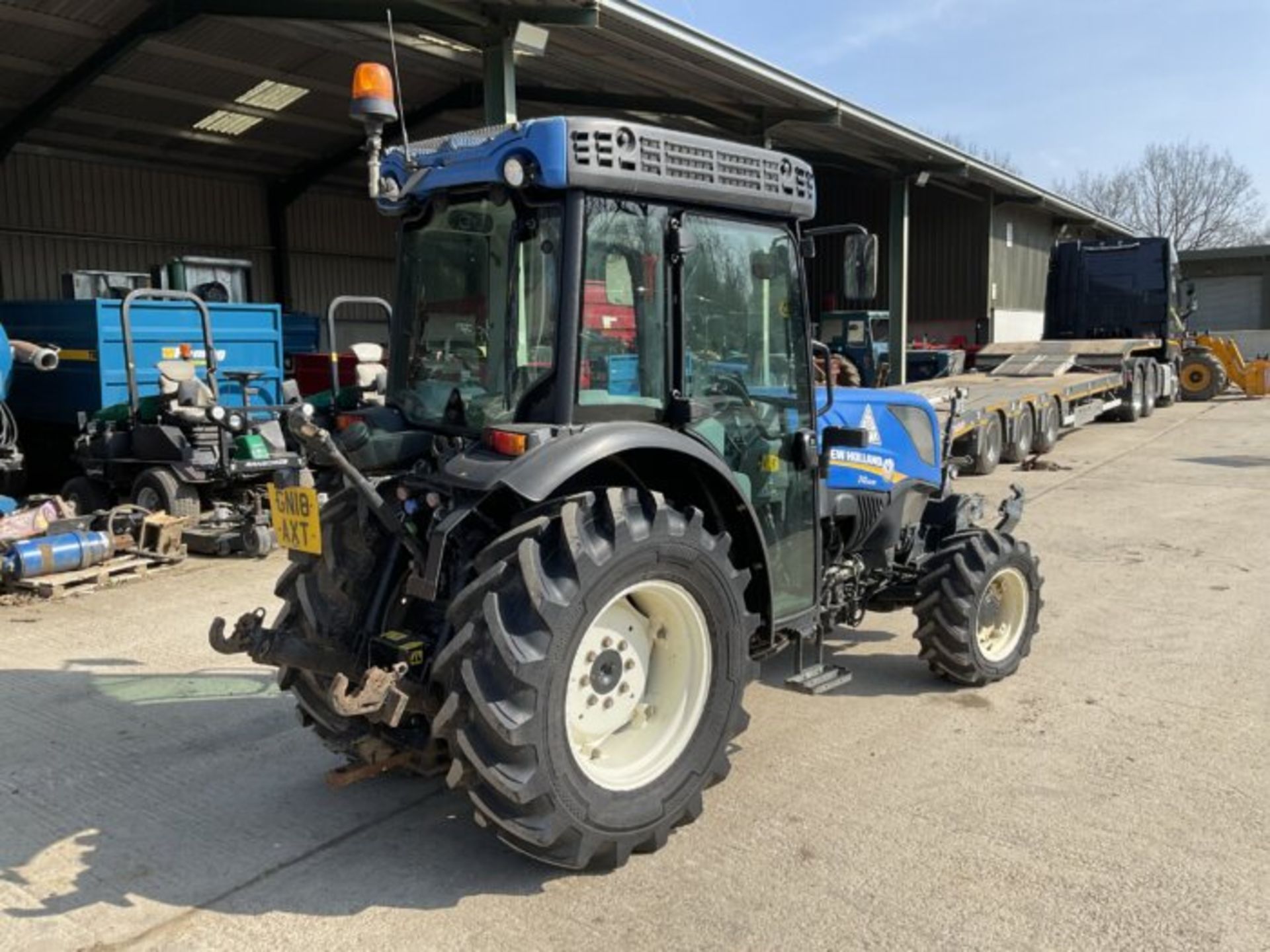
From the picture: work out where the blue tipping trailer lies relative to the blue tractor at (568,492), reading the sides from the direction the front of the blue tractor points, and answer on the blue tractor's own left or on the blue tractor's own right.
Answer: on the blue tractor's own left

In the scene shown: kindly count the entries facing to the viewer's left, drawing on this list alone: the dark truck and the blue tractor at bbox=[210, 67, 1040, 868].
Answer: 0

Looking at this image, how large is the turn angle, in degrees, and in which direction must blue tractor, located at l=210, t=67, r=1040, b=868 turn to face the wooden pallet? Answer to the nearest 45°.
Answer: approximately 90° to its left

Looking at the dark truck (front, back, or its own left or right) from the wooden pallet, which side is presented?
back

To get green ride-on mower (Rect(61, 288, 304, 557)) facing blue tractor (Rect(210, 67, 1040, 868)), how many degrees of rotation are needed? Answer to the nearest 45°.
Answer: approximately 45° to its right

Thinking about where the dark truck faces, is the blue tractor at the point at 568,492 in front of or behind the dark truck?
behind

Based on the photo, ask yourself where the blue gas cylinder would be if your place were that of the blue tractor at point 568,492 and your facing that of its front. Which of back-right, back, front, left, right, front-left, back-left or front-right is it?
left

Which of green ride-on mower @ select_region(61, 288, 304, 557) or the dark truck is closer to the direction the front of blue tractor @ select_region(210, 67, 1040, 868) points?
the dark truck

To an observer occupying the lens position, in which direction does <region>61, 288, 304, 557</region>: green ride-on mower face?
facing the viewer and to the right of the viewer

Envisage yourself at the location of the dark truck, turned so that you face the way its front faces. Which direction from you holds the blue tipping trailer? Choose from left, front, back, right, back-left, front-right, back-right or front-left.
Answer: back

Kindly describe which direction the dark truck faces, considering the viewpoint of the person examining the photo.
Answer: facing away from the viewer and to the right of the viewer

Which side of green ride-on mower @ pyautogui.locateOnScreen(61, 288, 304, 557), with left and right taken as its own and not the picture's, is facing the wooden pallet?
right

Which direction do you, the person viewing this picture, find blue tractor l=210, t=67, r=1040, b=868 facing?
facing away from the viewer and to the right of the viewer

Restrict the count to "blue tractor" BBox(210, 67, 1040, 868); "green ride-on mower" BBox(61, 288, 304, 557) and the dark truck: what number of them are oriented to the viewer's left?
0

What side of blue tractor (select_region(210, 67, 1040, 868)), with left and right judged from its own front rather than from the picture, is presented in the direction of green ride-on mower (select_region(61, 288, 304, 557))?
left
